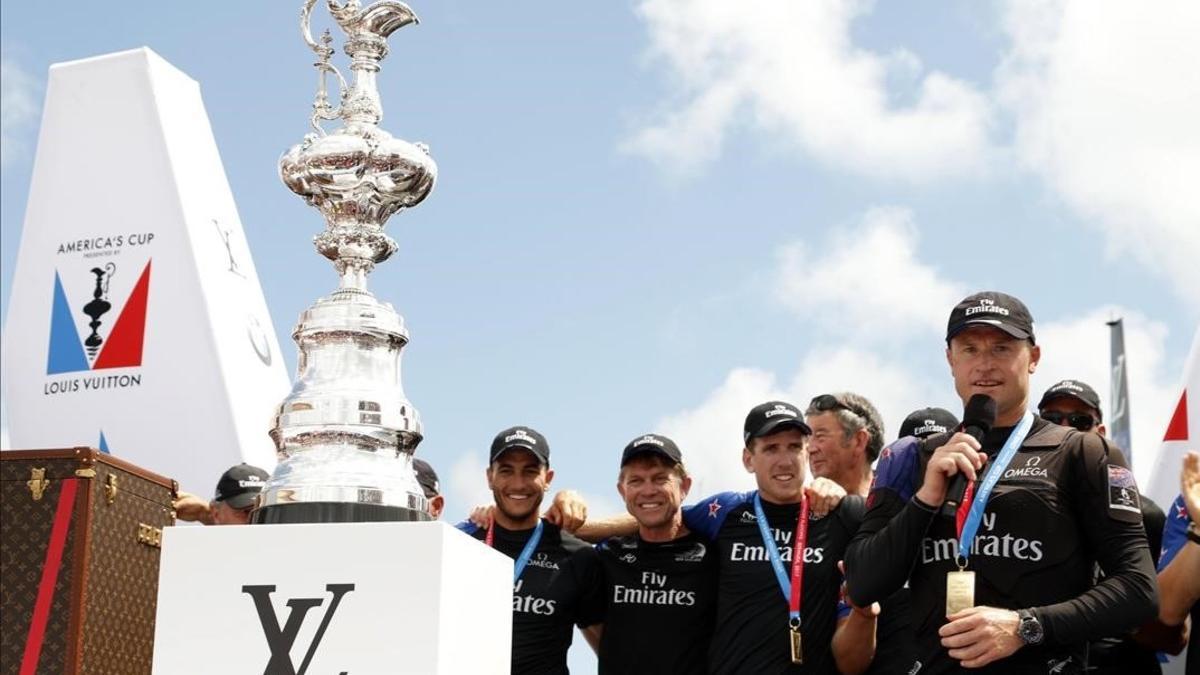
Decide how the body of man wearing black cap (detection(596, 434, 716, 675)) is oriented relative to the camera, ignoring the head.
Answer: toward the camera

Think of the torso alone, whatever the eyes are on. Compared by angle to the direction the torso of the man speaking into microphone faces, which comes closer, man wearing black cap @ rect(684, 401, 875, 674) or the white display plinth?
the white display plinth

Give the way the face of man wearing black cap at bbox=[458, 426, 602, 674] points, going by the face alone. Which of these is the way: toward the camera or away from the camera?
toward the camera

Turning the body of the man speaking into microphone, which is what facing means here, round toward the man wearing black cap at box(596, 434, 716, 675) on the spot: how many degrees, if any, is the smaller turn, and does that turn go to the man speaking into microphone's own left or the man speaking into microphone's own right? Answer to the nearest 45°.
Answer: approximately 135° to the man speaking into microphone's own right

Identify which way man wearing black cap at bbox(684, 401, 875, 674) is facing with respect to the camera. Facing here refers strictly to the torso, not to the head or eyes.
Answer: toward the camera

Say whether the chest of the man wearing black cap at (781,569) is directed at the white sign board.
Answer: no

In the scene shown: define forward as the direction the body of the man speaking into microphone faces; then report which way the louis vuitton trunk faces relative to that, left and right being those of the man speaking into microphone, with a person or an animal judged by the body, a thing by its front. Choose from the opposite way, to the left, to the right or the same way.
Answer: the same way

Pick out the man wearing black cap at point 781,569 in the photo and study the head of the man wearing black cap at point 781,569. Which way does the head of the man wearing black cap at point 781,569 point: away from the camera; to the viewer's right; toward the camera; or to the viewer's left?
toward the camera

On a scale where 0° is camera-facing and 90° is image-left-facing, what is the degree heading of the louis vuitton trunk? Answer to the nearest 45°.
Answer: approximately 45°

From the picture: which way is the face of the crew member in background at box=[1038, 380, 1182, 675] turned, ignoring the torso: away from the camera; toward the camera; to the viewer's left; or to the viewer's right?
toward the camera

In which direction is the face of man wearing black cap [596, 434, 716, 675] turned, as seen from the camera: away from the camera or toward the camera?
toward the camera

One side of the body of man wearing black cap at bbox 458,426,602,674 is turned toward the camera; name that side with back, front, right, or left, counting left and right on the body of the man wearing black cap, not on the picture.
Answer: front
